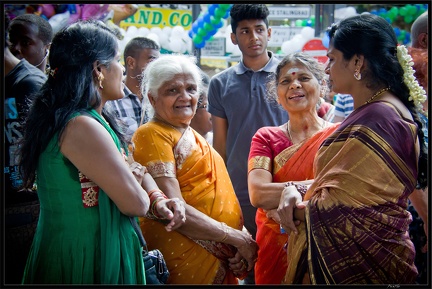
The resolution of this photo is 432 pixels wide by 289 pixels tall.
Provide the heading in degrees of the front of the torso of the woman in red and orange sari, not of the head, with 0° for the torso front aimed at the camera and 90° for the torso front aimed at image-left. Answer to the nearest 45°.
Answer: approximately 0°

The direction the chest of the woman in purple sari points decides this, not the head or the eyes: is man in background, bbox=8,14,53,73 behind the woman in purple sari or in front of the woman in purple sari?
in front

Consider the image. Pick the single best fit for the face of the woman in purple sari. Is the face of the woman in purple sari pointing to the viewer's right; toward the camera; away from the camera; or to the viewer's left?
to the viewer's left

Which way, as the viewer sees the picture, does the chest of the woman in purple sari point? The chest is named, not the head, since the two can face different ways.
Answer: to the viewer's left

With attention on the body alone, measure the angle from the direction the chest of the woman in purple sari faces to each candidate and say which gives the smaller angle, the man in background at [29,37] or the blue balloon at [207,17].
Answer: the man in background

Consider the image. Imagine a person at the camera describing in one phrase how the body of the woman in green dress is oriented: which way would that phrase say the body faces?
to the viewer's right

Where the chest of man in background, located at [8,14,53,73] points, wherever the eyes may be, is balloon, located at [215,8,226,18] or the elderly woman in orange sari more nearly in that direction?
the elderly woman in orange sari

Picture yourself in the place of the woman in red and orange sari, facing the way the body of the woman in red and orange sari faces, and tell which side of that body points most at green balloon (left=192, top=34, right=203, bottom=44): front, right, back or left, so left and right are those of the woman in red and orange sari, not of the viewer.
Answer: back
